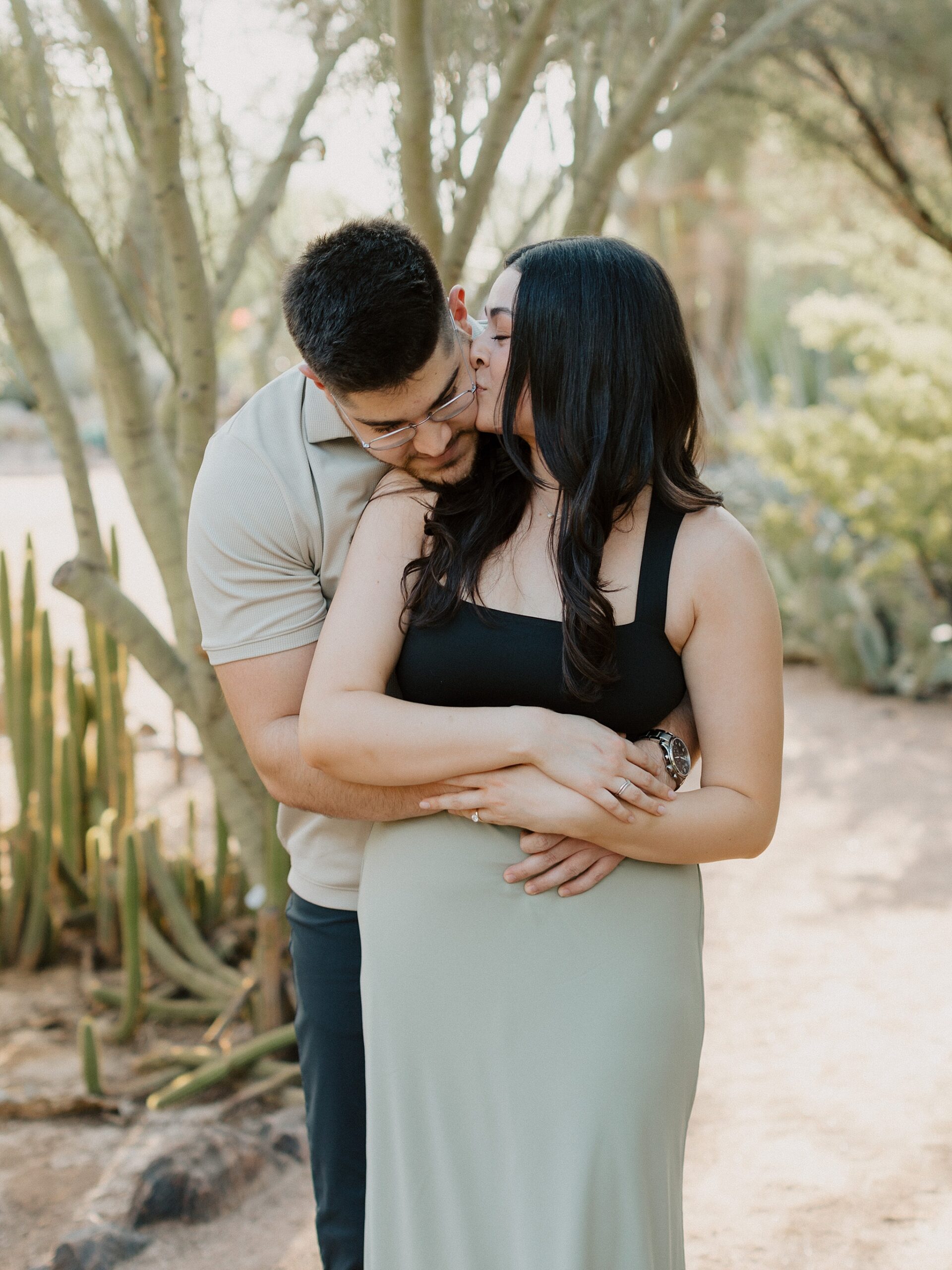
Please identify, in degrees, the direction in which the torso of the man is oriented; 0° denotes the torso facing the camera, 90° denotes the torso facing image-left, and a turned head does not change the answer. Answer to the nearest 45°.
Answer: approximately 315°

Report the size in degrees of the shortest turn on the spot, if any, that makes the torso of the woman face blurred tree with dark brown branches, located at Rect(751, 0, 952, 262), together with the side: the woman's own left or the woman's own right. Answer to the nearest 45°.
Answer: approximately 180°

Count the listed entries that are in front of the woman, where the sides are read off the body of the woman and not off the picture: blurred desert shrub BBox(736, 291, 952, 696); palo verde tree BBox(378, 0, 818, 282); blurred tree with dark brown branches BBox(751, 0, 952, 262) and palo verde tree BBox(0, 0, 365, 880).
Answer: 0

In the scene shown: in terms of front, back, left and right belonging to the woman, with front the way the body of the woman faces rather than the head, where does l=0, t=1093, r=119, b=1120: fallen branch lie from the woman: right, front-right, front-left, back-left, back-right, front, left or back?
back-right

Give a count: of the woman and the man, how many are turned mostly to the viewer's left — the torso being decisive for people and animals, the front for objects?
0

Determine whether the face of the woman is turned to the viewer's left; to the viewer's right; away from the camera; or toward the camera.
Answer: to the viewer's left

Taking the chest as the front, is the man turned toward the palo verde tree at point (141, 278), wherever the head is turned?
no

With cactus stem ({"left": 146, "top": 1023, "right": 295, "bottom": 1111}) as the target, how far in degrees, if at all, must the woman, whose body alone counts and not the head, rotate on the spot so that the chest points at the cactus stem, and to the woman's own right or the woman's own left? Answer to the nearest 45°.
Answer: approximately 135° to the woman's own right

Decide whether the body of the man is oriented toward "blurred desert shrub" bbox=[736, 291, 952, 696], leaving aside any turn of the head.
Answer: no

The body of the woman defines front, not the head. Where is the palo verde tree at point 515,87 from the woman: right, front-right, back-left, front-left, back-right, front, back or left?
back

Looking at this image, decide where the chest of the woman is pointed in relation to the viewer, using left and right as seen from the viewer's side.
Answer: facing the viewer
